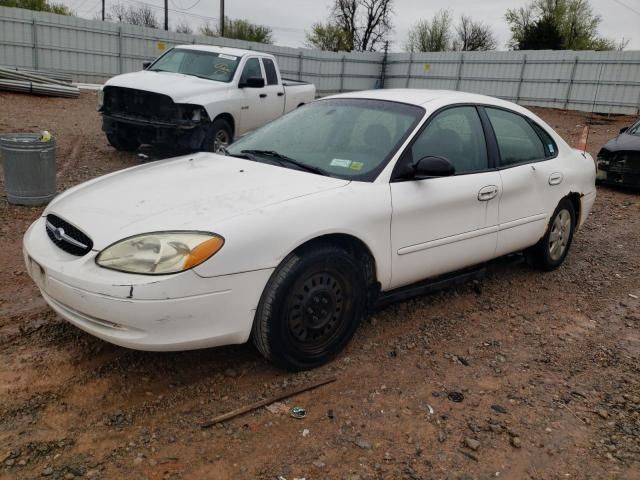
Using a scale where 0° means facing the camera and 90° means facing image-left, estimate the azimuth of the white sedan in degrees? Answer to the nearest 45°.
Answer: approximately 45°

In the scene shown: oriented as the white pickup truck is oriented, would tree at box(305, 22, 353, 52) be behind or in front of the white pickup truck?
behind

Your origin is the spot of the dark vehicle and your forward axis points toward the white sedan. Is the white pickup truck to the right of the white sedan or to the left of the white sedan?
right

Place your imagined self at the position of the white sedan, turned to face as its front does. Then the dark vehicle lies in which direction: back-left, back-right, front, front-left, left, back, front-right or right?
back

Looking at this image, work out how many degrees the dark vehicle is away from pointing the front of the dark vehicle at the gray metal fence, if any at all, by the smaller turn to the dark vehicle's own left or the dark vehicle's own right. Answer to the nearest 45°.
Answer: approximately 90° to the dark vehicle's own right

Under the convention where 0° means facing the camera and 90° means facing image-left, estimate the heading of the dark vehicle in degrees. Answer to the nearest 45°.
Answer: approximately 45°

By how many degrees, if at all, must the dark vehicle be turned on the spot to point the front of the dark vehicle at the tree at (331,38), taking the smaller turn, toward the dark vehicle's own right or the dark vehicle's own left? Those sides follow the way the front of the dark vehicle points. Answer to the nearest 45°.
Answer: approximately 90° to the dark vehicle's own right

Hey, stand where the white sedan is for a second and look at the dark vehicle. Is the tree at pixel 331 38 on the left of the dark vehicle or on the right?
left

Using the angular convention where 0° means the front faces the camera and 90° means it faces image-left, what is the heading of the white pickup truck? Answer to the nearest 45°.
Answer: approximately 45°

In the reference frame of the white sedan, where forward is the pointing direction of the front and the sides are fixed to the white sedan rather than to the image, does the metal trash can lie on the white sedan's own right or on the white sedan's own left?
on the white sedan's own right

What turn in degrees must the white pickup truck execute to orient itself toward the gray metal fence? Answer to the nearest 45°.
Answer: approximately 180°
